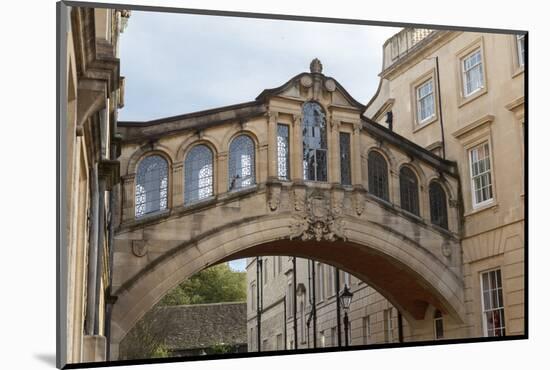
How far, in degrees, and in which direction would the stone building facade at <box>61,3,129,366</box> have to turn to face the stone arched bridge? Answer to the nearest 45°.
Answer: approximately 45° to its left

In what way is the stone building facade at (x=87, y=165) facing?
to the viewer's right
